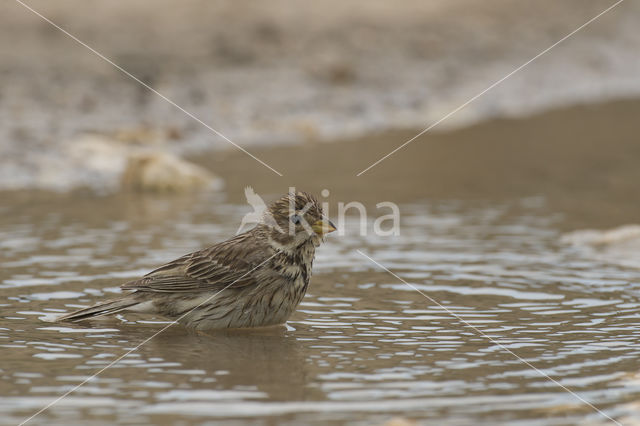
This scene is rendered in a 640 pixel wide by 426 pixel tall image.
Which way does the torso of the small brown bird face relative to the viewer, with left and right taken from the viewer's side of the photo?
facing to the right of the viewer
